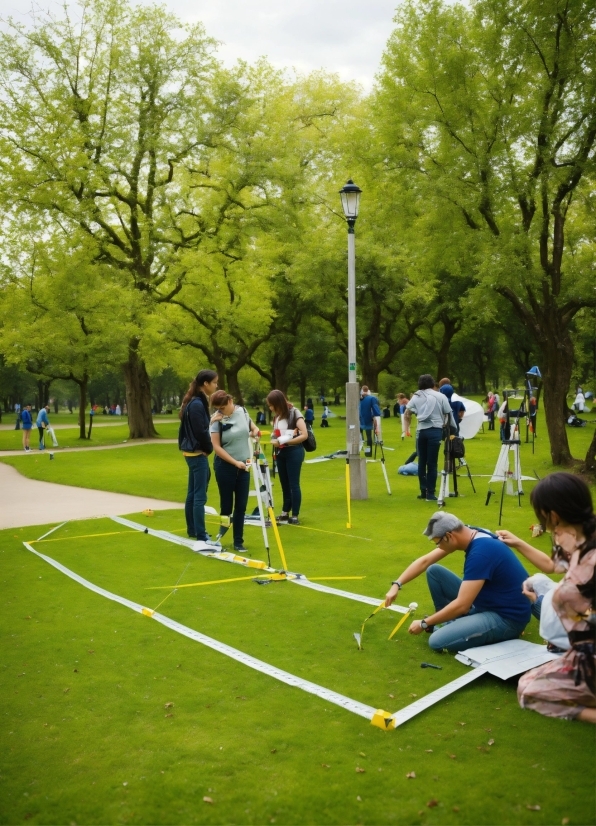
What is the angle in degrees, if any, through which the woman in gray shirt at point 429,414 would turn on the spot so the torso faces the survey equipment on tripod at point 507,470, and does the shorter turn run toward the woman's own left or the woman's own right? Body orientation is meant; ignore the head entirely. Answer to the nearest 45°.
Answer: approximately 135° to the woman's own right

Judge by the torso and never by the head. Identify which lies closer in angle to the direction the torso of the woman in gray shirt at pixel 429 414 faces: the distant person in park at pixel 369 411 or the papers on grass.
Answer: the distant person in park

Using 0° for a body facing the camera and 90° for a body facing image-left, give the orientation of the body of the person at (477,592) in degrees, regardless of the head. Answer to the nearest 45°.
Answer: approximately 90°

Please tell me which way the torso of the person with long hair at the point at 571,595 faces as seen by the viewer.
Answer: to the viewer's left

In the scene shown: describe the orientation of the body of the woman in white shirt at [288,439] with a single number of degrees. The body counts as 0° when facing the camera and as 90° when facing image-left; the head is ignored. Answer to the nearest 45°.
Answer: approximately 45°

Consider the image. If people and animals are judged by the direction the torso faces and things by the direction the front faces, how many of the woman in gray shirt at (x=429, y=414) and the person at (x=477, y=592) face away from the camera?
1

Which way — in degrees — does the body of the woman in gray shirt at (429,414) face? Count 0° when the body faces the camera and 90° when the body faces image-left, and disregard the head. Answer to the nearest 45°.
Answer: approximately 180°

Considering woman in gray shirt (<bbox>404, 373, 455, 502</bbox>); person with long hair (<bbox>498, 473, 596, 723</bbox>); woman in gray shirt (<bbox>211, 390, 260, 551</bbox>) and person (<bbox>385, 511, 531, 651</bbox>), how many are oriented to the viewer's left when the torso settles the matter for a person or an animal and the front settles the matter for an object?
2

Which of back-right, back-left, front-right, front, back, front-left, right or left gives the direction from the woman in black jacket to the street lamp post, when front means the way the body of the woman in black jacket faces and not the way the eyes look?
front-left

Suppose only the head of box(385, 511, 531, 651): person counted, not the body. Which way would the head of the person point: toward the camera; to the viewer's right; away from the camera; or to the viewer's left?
to the viewer's left

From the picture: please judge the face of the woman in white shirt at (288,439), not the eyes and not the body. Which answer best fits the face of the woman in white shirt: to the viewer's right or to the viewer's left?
to the viewer's left

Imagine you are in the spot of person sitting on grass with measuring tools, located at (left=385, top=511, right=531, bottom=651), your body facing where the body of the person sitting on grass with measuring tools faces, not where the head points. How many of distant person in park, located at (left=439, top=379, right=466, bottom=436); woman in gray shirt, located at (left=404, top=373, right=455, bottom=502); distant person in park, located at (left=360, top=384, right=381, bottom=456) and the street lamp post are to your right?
4

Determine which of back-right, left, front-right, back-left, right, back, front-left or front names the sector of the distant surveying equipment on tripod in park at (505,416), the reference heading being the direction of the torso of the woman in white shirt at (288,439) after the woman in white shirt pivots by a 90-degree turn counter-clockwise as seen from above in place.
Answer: left
